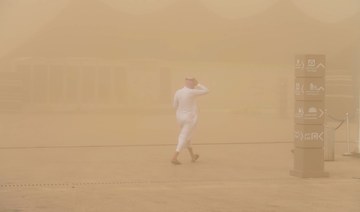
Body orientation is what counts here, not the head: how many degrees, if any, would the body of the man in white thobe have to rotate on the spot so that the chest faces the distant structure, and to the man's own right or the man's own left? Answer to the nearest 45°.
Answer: approximately 90° to the man's own left

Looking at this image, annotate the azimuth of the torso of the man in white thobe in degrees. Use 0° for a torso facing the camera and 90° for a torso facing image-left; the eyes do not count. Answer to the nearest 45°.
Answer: approximately 225°
